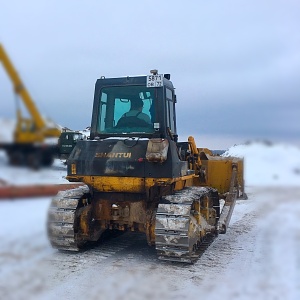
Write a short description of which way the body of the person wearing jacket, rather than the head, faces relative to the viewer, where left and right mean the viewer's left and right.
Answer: facing away from the viewer

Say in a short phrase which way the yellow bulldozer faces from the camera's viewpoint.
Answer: facing away from the viewer and to the right of the viewer
